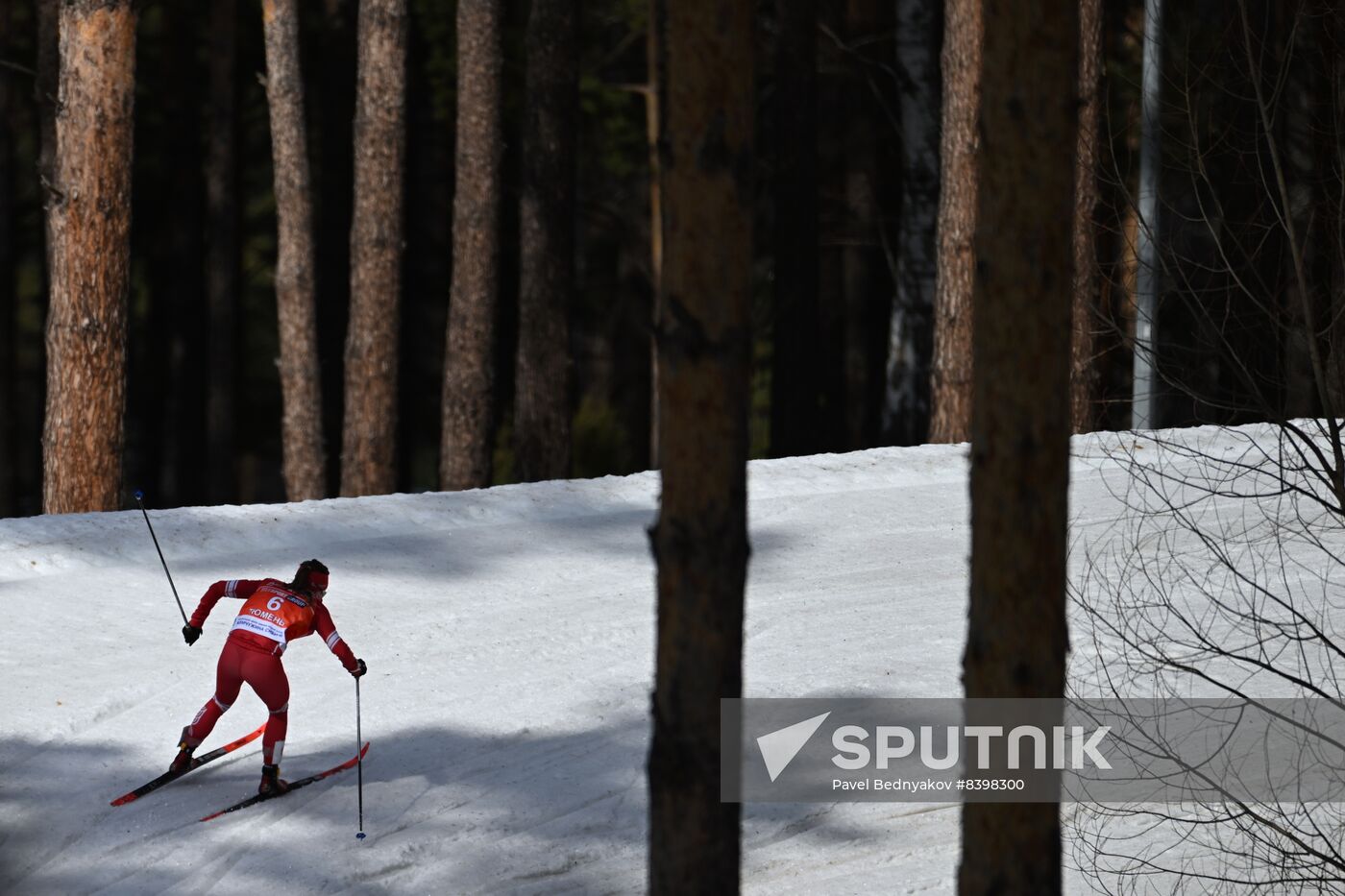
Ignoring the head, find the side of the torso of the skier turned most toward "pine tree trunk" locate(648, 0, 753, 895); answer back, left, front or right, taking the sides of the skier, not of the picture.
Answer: right

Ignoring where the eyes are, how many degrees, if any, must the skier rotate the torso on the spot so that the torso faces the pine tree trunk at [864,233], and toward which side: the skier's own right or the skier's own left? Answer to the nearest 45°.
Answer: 0° — they already face it

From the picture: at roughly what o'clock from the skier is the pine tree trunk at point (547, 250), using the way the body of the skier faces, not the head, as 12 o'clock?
The pine tree trunk is roughly at 11 o'clock from the skier.

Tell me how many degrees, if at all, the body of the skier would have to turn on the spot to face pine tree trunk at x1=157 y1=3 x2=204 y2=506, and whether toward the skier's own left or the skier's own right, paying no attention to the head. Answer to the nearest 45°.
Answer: approximately 45° to the skier's own left

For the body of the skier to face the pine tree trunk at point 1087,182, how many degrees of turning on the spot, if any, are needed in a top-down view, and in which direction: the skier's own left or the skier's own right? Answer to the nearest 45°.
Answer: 0° — they already face it

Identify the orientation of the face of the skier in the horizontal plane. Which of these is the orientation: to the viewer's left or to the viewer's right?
to the viewer's right

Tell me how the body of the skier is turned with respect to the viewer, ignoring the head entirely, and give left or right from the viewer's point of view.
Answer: facing away from the viewer and to the right of the viewer

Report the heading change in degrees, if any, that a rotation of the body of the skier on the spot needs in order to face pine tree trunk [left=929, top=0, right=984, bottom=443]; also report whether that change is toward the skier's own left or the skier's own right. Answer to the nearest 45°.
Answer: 0° — they already face it

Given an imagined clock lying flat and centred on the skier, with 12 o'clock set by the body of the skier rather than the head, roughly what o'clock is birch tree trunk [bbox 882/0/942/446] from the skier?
The birch tree trunk is roughly at 12 o'clock from the skier.
